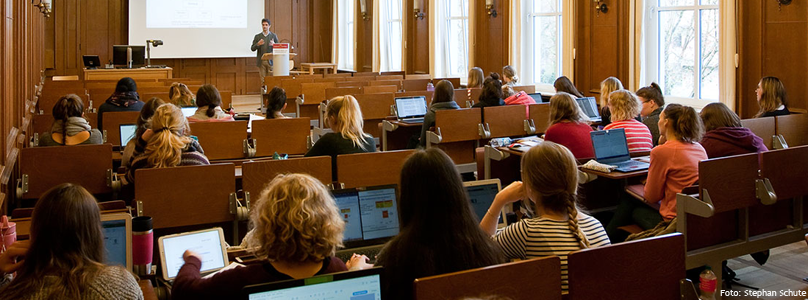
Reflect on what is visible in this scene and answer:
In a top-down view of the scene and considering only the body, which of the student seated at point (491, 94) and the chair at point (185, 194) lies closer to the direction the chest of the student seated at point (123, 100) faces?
the student seated

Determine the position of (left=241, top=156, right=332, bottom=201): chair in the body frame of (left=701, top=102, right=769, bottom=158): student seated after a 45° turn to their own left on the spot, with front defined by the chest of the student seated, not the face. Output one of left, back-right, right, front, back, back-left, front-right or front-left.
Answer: front-left

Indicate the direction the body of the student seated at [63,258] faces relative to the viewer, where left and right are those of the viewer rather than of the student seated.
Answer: facing away from the viewer

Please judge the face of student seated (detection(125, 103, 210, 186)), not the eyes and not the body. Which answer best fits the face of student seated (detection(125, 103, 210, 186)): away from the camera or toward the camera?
away from the camera

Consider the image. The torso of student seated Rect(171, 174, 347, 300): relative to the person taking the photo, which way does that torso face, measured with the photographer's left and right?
facing away from the viewer

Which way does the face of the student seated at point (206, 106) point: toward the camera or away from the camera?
away from the camera

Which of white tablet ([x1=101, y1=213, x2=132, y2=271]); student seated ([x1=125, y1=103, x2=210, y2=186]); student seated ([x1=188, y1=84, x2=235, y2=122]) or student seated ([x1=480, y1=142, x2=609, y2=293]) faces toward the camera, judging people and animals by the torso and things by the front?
the white tablet

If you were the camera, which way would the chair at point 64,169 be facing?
facing away from the viewer

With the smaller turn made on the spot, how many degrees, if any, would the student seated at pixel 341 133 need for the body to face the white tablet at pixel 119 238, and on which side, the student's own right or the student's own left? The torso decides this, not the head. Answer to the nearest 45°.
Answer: approximately 135° to the student's own left

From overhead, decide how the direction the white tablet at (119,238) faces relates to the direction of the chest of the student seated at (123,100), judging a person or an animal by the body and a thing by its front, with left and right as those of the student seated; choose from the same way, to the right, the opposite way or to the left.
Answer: the opposite way

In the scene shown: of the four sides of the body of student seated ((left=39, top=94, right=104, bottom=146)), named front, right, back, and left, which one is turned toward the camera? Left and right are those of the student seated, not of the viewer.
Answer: back
